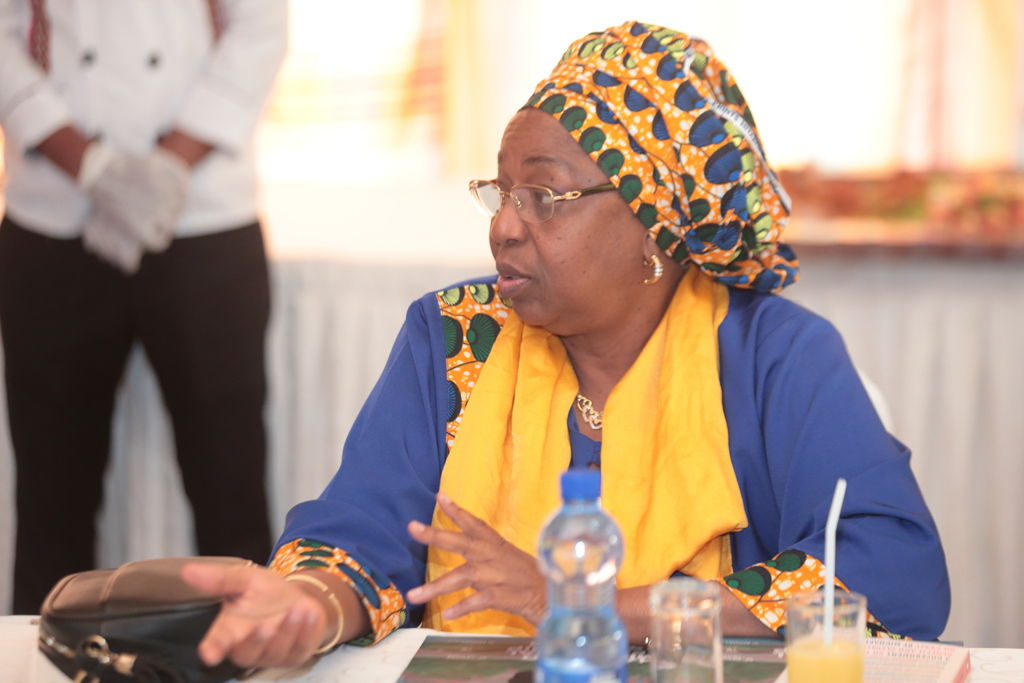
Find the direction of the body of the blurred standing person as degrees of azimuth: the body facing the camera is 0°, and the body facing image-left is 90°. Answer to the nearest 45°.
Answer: approximately 0°

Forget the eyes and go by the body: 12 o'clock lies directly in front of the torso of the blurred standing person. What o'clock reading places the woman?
The woman is roughly at 11 o'clock from the blurred standing person.

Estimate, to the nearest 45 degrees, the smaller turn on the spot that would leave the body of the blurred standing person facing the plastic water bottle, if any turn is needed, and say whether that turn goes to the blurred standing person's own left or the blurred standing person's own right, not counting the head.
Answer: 0° — they already face it

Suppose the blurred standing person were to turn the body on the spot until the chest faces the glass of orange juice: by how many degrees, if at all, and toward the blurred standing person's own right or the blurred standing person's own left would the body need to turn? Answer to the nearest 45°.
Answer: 0° — they already face it

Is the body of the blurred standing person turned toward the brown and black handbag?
yes
